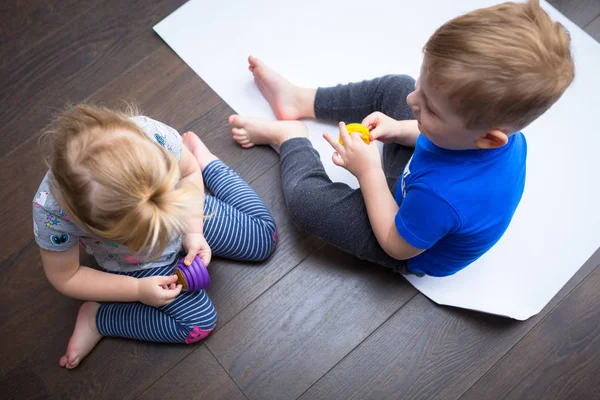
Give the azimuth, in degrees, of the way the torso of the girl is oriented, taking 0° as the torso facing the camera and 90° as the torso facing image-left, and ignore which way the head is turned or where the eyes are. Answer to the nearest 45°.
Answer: approximately 315°

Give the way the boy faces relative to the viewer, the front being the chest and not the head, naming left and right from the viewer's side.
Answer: facing away from the viewer and to the left of the viewer

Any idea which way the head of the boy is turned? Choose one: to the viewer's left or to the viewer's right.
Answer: to the viewer's left
